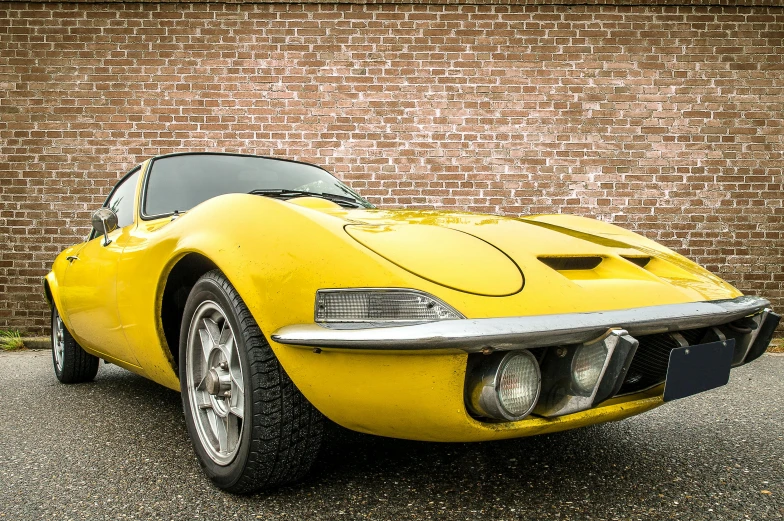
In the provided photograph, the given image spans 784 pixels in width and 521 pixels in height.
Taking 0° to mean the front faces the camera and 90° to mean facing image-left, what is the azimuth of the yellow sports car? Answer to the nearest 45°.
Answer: approximately 315°
